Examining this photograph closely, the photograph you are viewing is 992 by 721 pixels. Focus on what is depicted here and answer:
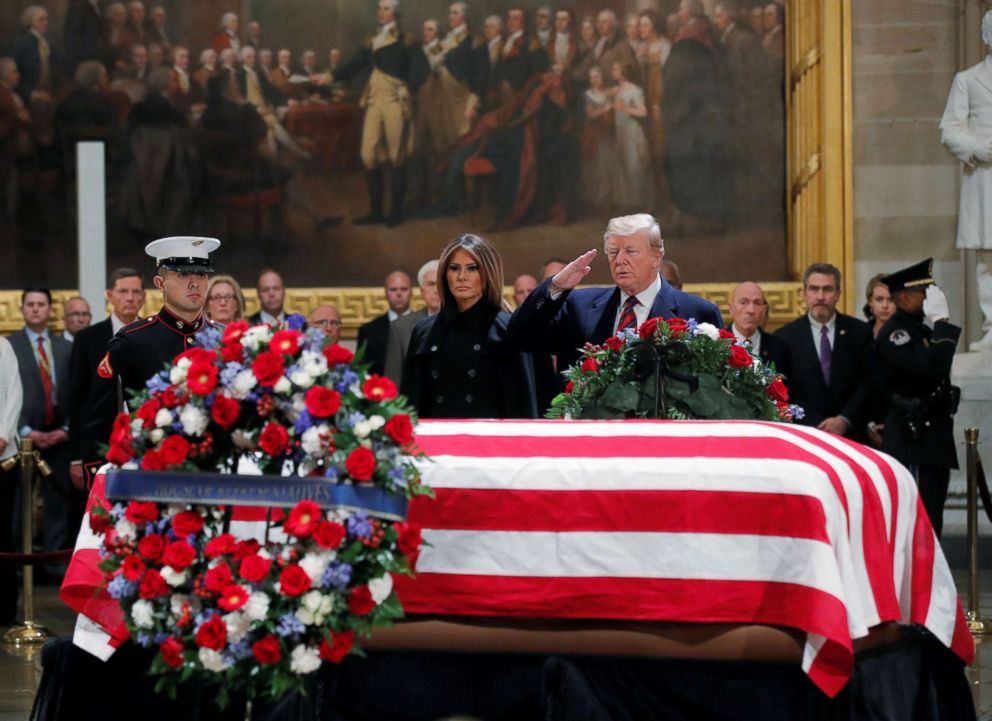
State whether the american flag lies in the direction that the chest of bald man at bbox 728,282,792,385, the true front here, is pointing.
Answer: yes

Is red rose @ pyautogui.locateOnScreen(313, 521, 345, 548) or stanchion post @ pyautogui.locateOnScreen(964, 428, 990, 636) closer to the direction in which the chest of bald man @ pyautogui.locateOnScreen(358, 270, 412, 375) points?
the red rose

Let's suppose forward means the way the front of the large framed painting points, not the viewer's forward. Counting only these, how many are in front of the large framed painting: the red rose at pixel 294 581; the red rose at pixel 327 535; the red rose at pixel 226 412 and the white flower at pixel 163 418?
4
